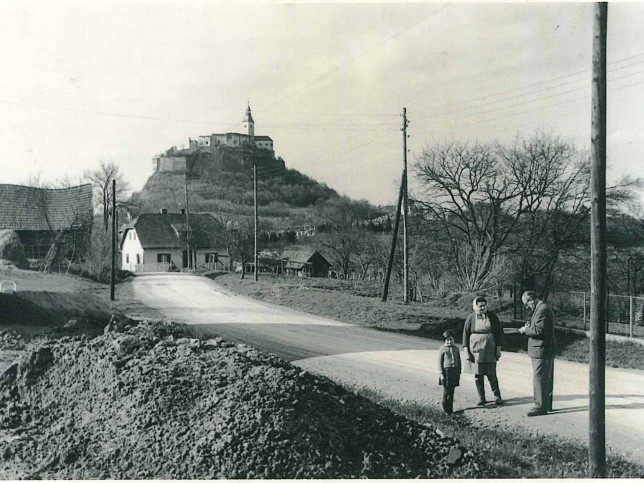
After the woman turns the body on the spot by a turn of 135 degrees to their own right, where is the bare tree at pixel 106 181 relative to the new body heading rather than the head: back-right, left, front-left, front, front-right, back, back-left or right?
front

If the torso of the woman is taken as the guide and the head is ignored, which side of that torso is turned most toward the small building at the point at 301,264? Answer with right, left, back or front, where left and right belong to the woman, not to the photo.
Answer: back

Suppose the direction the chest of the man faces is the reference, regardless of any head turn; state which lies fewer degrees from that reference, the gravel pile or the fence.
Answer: the gravel pile

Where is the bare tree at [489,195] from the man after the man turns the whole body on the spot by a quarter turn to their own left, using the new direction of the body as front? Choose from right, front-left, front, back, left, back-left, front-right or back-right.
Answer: back

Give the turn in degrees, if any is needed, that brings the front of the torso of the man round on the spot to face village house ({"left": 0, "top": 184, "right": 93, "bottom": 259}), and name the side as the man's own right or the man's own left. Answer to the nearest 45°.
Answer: approximately 45° to the man's own right

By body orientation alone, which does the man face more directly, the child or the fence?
the child

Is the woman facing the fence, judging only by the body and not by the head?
no

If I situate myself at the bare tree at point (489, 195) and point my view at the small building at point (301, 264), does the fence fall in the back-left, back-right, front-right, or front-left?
back-left

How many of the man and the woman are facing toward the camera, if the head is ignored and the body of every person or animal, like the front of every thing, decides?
1

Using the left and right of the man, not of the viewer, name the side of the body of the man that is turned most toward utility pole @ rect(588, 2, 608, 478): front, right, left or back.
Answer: left

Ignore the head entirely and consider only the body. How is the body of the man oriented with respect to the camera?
to the viewer's left

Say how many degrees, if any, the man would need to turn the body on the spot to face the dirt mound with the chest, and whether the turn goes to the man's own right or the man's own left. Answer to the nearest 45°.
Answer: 0° — they already face it

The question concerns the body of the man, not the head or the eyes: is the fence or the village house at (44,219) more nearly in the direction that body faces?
the village house

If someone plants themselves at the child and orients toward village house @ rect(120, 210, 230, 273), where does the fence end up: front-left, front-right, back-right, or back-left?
front-right

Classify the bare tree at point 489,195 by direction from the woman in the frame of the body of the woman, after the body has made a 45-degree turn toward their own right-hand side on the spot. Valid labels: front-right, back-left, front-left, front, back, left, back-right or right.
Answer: back-right

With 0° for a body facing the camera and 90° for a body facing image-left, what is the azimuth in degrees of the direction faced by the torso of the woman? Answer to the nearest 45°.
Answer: approximately 0°

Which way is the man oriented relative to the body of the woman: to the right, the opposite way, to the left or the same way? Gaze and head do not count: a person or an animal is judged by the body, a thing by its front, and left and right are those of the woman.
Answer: to the right
